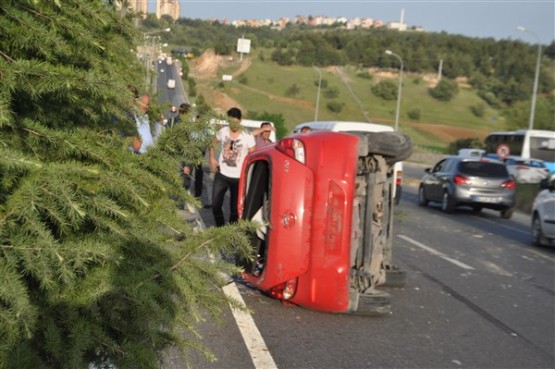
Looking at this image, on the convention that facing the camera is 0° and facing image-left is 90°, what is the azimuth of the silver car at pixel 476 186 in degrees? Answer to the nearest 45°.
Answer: approximately 135°

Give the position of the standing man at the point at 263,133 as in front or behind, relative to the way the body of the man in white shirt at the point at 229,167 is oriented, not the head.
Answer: behind

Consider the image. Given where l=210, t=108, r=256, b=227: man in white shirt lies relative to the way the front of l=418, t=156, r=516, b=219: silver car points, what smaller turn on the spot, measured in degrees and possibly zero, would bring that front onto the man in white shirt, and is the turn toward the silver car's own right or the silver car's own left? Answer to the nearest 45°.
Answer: approximately 135° to the silver car's own left

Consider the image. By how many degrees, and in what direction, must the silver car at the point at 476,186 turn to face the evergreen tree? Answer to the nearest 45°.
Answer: approximately 135° to its left

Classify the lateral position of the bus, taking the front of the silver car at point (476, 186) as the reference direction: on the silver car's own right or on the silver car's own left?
on the silver car's own right

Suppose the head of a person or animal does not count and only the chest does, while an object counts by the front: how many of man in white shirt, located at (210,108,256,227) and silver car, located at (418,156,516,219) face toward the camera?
1

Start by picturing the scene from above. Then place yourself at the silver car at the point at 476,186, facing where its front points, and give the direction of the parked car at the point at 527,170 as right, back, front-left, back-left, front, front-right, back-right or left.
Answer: front-right
